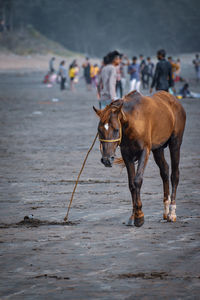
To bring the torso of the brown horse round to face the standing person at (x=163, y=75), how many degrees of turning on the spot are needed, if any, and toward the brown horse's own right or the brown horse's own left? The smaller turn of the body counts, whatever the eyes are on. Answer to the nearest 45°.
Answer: approximately 135° to the brown horse's own right

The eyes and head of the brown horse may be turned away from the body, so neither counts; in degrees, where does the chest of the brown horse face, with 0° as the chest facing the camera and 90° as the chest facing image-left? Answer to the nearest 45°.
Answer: approximately 45°

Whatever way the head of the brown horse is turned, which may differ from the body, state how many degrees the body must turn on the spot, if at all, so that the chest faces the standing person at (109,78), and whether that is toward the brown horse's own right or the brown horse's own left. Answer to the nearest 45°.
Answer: approximately 135° to the brown horse's own right
